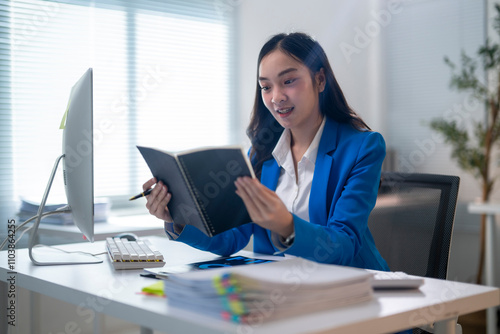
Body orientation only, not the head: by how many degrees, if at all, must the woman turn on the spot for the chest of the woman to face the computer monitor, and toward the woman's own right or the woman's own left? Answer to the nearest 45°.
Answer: approximately 45° to the woman's own right

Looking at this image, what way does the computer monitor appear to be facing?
to the viewer's right

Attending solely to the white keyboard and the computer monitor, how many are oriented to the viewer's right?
2

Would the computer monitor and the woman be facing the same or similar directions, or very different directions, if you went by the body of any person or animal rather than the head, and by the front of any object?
very different directions

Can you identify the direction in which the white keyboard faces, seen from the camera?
facing to the right of the viewer

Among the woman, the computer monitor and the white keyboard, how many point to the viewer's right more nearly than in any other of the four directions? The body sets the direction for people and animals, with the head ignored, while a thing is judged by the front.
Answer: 2
